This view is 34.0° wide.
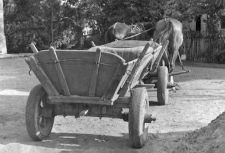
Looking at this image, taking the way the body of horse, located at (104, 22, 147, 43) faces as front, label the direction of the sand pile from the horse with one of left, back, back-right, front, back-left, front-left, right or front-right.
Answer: back-right

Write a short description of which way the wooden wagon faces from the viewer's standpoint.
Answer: facing away from the viewer and to the right of the viewer

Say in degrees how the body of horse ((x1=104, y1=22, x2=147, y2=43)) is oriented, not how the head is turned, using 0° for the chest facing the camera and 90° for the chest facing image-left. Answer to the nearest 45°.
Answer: approximately 225°

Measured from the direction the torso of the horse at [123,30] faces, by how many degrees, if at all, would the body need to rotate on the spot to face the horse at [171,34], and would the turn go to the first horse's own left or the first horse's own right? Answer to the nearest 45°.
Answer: approximately 90° to the first horse's own right

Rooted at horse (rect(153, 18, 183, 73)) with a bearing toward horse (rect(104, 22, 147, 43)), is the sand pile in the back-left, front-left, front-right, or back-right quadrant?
back-left

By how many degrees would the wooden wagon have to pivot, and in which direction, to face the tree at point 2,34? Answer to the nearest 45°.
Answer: approximately 45° to its left

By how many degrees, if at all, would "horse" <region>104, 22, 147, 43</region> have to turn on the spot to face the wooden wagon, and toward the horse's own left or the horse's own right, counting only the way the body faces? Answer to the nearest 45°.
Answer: approximately 135° to the horse's own right

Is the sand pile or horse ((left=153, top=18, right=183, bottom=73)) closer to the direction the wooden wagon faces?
the horse
